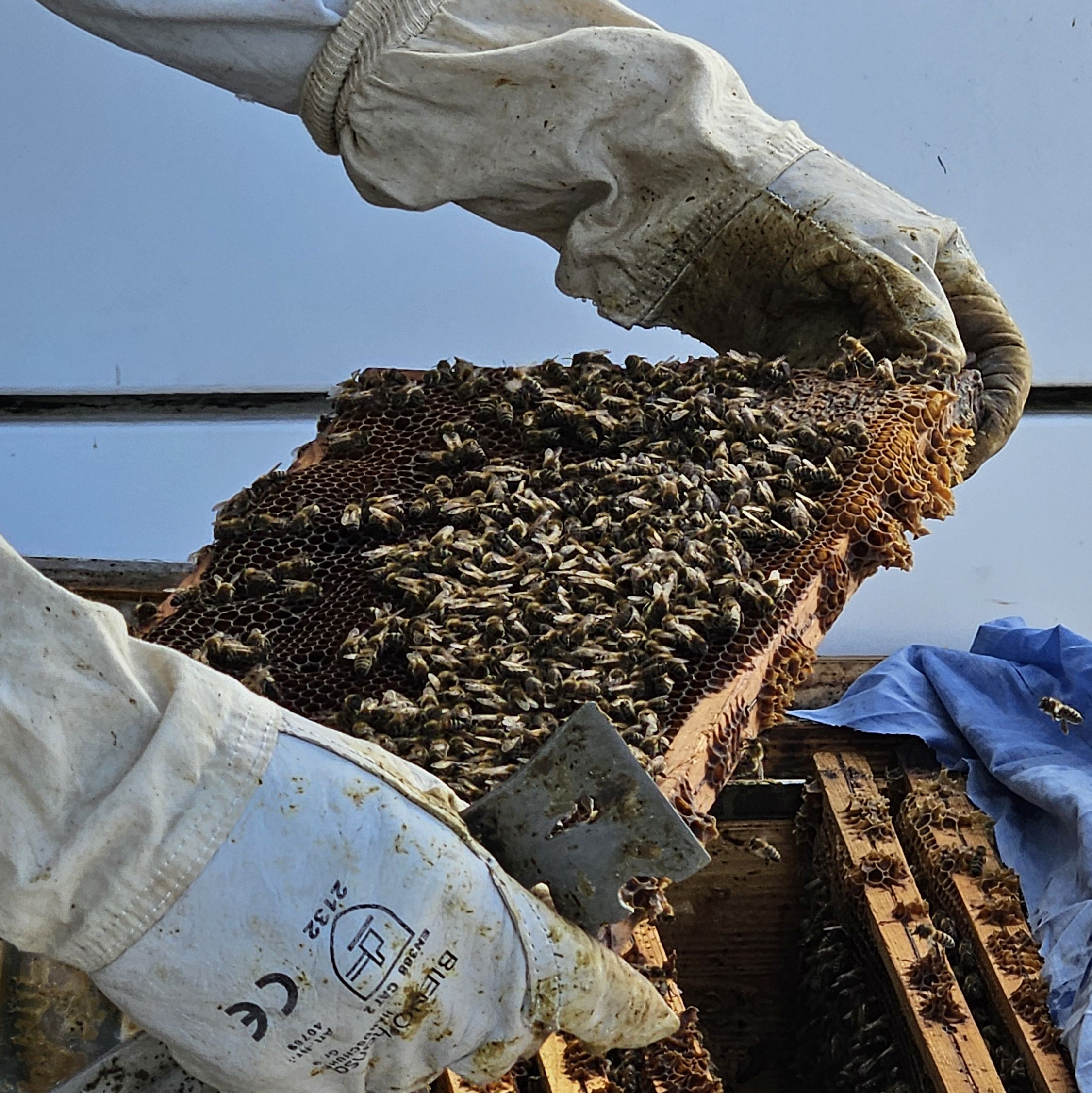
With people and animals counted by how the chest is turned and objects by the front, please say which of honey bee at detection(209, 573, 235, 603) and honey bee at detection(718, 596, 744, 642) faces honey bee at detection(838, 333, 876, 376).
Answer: honey bee at detection(718, 596, 744, 642)

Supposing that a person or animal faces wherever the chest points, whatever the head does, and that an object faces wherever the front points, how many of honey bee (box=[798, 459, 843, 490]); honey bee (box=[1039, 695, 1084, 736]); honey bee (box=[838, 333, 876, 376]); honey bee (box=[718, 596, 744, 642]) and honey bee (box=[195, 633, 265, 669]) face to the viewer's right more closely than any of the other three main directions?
1

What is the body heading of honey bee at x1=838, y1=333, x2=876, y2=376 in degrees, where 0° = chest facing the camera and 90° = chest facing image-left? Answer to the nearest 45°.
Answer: approximately 135°

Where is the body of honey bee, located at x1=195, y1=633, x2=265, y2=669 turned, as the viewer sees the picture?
to the viewer's left

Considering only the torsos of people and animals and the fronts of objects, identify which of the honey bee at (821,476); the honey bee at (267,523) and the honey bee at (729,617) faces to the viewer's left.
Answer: the honey bee at (267,523)

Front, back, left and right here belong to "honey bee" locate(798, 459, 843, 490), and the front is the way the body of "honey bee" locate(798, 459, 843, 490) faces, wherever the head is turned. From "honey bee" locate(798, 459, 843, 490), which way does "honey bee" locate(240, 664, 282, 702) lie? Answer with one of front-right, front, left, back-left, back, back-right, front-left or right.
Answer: back-right

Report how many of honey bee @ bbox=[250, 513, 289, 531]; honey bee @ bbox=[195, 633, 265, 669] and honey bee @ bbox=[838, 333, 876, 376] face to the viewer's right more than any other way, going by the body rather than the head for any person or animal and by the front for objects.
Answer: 0
